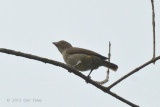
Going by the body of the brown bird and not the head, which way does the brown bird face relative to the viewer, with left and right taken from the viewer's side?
facing to the left of the viewer
